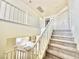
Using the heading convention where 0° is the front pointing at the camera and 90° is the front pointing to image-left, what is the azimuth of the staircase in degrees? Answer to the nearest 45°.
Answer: approximately 0°

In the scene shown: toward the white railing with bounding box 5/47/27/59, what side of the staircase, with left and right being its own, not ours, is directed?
right

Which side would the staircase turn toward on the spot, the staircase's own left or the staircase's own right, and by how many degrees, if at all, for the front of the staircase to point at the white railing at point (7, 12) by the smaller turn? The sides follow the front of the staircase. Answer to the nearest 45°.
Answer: approximately 90° to the staircase's own right
